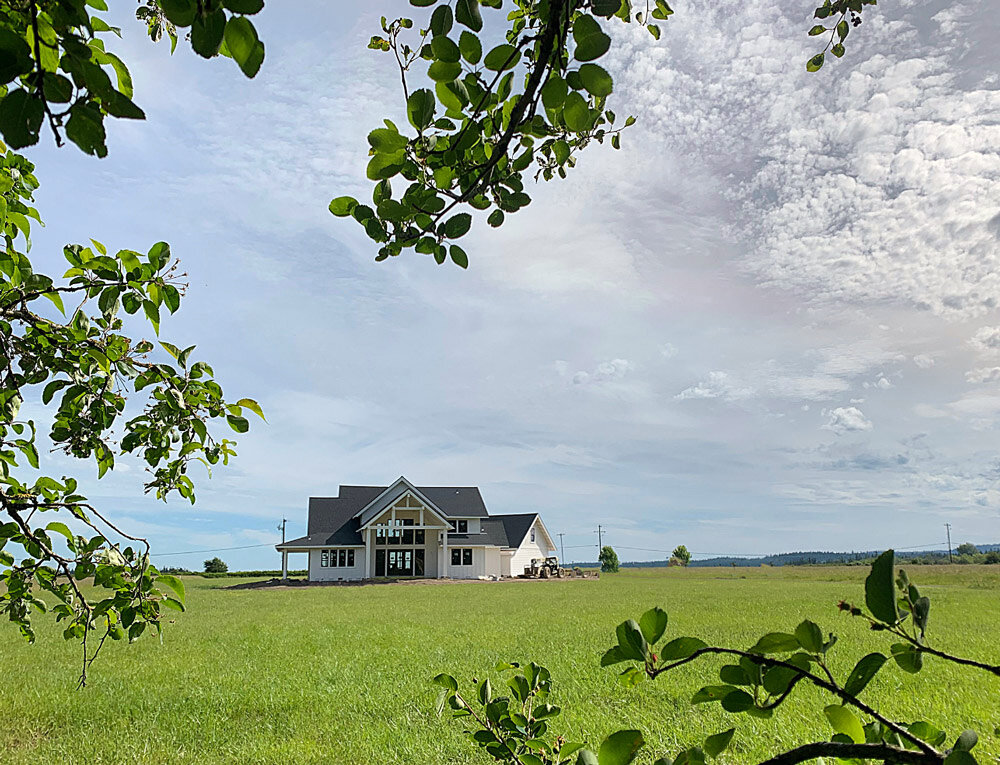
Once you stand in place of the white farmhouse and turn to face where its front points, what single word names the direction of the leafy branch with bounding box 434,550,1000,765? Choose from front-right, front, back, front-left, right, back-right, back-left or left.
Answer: front

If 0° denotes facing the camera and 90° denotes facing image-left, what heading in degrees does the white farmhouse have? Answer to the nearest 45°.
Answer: approximately 0°
